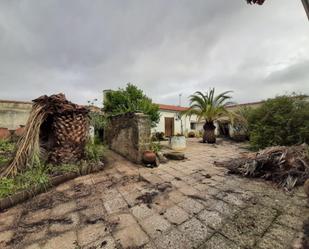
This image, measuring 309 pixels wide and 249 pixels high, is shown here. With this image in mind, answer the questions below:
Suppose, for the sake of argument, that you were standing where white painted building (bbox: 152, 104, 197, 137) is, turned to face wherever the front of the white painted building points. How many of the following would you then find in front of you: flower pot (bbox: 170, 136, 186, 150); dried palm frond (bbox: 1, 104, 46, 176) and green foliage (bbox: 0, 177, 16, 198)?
3

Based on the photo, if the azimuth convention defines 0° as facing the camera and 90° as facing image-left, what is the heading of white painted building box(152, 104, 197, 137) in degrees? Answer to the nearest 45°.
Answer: approximately 0°

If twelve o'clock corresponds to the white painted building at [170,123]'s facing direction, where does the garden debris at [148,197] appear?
The garden debris is roughly at 12 o'clock from the white painted building.

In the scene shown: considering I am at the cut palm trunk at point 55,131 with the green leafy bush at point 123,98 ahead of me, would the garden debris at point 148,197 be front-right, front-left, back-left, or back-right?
back-right

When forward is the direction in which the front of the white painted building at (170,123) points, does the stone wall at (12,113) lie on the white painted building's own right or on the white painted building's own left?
on the white painted building's own right

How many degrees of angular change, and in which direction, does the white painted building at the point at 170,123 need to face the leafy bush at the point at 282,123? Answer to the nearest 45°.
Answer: approximately 45° to its left

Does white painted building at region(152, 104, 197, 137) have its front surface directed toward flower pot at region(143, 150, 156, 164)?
yes

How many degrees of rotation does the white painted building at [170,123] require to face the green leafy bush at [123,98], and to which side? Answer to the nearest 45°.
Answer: approximately 45° to its right

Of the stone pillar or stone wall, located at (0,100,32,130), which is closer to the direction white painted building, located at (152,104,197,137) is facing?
the stone pillar

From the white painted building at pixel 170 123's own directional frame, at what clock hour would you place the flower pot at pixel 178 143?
The flower pot is roughly at 12 o'clock from the white painted building.
